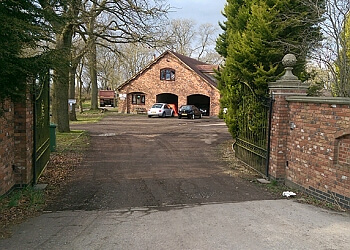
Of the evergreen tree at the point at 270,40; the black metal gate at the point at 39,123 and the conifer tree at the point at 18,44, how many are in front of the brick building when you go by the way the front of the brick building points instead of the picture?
3

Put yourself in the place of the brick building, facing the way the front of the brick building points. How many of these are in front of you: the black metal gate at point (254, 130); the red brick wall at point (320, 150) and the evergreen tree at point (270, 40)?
3

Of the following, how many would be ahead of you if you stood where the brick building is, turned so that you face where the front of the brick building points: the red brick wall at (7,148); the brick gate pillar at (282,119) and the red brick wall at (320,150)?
3

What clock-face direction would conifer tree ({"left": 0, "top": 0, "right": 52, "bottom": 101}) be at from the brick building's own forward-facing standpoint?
The conifer tree is roughly at 12 o'clock from the brick building.

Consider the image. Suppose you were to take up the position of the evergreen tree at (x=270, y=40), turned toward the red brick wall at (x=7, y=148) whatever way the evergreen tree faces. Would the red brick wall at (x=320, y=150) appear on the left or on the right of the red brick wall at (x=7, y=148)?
left

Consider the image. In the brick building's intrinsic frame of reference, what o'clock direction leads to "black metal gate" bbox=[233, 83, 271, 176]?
The black metal gate is roughly at 12 o'clock from the brick building.

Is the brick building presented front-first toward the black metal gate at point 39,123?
yes

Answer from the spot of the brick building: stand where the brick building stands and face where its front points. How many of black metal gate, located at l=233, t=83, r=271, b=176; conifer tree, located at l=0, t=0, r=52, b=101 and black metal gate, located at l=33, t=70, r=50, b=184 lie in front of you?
3

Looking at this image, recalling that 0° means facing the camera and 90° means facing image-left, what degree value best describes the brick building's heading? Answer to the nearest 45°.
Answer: approximately 0°

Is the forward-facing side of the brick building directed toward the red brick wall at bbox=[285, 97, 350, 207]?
yes

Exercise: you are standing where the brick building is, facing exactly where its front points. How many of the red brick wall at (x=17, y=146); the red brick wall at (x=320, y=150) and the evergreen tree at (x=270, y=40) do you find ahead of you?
3

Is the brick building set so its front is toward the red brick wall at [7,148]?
yes
